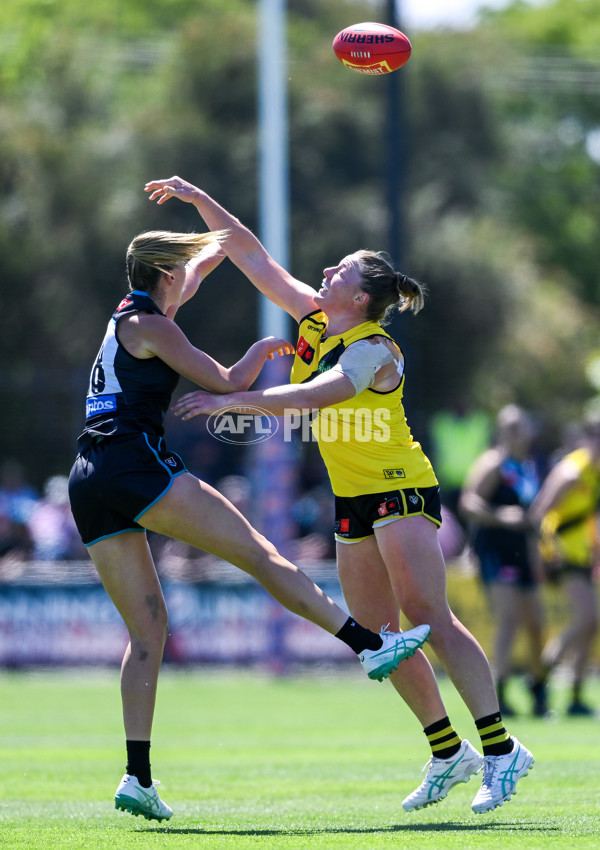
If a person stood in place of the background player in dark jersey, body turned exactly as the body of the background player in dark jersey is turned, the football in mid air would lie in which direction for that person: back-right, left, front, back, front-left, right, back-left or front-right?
front-right
